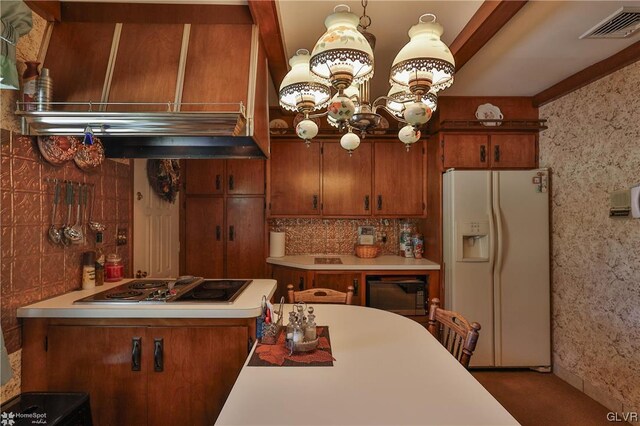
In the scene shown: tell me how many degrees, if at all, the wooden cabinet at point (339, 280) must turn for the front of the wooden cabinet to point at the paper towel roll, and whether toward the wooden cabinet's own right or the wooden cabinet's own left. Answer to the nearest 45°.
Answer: approximately 135° to the wooden cabinet's own right

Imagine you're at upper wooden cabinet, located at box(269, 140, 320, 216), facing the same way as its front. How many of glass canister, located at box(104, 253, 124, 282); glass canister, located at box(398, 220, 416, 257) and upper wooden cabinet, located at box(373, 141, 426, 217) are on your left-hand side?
2

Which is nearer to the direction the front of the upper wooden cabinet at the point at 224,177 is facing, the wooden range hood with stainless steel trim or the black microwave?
the wooden range hood with stainless steel trim

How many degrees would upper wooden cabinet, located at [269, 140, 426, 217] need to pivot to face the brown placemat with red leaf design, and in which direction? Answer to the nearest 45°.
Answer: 0° — it already faces it

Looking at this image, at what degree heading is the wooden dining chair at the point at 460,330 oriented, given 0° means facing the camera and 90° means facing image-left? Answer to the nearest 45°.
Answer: approximately 45°

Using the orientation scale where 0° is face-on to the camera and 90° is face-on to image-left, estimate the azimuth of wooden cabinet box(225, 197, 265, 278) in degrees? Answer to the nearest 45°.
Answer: approximately 0°
